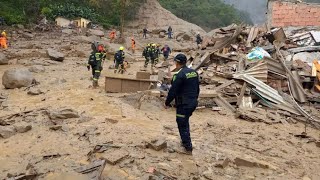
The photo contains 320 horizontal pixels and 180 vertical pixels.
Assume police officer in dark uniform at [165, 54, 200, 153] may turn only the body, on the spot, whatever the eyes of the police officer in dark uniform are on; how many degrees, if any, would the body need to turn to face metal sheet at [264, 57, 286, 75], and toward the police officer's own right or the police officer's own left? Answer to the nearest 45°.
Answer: approximately 90° to the police officer's own right

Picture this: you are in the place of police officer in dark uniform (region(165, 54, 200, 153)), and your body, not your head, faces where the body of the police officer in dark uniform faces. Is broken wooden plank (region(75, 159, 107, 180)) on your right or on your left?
on your left

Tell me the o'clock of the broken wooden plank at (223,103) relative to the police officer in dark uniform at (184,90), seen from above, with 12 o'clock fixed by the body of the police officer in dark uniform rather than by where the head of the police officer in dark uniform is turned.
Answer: The broken wooden plank is roughly at 2 o'clock from the police officer in dark uniform.

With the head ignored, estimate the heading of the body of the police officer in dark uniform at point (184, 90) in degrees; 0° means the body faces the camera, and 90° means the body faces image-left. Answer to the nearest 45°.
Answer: approximately 135°

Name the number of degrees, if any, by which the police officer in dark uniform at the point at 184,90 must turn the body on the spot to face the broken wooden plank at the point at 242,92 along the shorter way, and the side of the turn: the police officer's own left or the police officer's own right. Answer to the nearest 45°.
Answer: approximately 45° to the police officer's own right

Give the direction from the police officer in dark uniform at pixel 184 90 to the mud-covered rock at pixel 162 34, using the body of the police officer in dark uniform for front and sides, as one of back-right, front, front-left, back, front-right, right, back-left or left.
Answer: front-right
